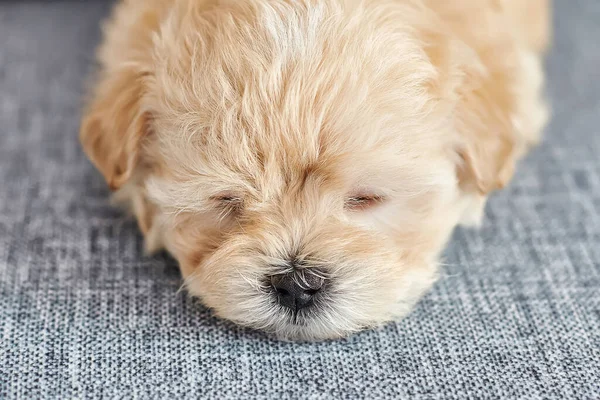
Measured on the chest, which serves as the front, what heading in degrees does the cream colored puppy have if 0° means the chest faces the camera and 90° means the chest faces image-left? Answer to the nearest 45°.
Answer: approximately 0°
